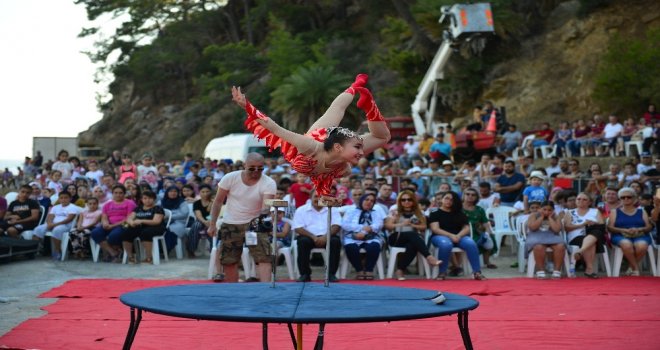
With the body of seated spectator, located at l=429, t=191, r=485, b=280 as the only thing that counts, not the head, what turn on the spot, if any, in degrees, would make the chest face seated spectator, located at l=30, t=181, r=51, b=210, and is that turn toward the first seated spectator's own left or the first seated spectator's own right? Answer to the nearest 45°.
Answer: approximately 90° to the first seated spectator's own right

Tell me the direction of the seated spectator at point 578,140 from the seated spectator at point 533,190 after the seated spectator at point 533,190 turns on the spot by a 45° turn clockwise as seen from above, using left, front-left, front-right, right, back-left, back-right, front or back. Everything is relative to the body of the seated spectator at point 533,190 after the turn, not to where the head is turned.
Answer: back-right

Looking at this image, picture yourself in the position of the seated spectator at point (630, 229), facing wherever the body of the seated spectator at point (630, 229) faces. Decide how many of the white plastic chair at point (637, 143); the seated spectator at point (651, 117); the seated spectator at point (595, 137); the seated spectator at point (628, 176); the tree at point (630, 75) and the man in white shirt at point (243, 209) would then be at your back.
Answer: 5

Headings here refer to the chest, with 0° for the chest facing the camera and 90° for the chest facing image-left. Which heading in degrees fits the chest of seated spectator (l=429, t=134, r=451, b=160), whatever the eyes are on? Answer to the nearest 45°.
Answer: approximately 0°

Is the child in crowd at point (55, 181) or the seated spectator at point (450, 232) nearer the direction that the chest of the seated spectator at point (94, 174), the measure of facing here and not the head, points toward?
the seated spectator

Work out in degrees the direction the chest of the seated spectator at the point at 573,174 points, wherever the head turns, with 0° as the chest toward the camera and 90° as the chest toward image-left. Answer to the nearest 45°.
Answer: approximately 45°

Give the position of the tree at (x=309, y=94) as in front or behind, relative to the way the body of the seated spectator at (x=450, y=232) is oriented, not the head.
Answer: behind

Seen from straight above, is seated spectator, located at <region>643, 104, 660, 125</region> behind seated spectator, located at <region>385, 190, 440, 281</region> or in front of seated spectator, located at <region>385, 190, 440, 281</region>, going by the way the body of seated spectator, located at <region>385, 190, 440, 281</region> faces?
behind

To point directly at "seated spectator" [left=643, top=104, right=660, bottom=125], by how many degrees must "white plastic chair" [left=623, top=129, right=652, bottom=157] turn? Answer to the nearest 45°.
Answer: approximately 135° to its right
